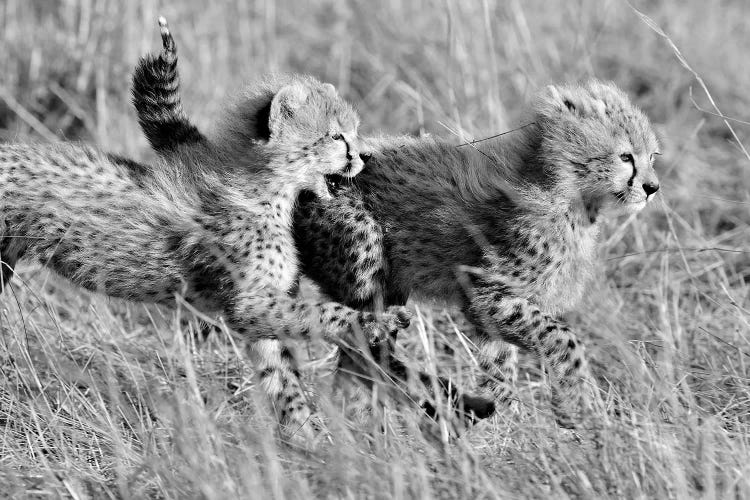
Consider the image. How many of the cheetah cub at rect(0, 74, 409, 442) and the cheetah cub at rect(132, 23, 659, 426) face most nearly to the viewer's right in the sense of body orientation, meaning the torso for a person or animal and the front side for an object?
2

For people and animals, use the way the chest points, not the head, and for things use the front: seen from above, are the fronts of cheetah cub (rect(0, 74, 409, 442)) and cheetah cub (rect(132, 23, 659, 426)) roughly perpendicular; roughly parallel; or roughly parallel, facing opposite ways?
roughly parallel

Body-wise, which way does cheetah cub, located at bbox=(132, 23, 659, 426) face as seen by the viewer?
to the viewer's right

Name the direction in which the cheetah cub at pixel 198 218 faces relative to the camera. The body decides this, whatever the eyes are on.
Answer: to the viewer's right

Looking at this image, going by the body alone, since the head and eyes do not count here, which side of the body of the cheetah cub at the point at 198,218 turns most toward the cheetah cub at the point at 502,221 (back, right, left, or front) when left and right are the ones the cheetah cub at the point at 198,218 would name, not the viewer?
front

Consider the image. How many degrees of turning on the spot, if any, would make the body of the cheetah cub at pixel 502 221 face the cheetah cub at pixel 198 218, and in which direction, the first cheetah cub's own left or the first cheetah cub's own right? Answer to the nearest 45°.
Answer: approximately 180°
